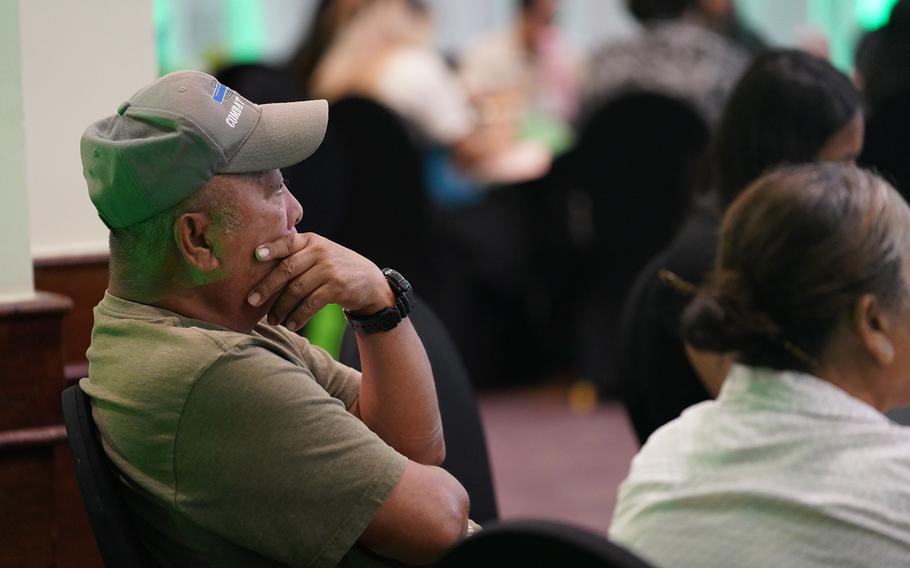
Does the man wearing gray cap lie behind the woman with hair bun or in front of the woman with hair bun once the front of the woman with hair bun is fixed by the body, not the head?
behind

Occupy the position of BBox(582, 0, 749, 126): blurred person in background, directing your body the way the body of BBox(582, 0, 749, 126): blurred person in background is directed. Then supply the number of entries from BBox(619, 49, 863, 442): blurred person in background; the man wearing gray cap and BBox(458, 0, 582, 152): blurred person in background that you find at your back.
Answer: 2

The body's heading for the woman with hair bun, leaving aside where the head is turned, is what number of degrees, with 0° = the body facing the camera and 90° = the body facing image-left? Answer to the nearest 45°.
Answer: approximately 225°

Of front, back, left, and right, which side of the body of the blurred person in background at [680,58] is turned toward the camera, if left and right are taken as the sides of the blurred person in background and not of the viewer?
back

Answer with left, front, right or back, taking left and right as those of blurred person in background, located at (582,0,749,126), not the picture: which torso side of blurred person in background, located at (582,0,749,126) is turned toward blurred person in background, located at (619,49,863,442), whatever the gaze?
back

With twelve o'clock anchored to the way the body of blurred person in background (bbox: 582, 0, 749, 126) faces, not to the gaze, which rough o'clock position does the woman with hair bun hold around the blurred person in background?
The woman with hair bun is roughly at 6 o'clock from the blurred person in background.

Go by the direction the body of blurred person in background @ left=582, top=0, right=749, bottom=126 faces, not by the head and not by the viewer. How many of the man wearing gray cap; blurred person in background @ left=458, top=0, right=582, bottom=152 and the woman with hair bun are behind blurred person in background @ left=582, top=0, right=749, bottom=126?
2

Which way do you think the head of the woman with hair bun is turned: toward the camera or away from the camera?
away from the camera

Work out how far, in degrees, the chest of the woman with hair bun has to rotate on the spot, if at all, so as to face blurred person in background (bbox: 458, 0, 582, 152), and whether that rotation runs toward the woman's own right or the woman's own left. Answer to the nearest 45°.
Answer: approximately 45° to the woman's own left

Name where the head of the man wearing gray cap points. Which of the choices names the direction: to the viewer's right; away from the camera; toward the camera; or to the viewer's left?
to the viewer's right

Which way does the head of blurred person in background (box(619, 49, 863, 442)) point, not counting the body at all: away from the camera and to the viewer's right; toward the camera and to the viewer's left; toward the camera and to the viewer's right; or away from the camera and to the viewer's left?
away from the camera and to the viewer's right

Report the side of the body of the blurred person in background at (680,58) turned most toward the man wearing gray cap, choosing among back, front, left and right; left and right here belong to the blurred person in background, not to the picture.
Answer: back
